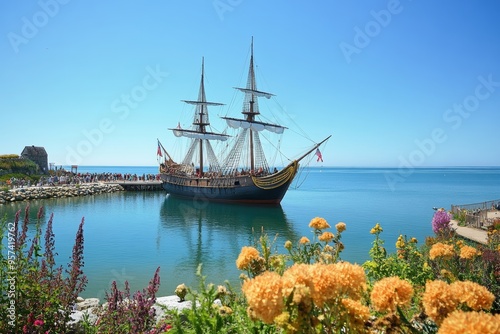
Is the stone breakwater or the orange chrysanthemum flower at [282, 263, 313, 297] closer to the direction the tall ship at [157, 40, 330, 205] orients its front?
the orange chrysanthemum flower

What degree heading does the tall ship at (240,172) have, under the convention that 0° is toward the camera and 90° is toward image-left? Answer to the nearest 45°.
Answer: approximately 315°

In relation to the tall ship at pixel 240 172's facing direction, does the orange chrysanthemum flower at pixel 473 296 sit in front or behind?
in front

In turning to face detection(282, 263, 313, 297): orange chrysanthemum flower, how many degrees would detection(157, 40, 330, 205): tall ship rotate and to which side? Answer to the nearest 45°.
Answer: approximately 45° to its right

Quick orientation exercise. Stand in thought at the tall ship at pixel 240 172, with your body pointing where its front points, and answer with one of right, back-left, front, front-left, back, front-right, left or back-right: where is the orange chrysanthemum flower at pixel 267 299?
front-right

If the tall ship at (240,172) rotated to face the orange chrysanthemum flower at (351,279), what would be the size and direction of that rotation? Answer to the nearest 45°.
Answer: approximately 45° to its right

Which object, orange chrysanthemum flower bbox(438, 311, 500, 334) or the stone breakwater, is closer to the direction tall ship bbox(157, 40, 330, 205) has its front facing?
the orange chrysanthemum flower

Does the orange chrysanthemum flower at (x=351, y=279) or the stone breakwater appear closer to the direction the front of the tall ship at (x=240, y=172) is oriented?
the orange chrysanthemum flower

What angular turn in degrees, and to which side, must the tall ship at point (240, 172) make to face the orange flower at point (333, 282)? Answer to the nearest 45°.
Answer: approximately 45° to its right
